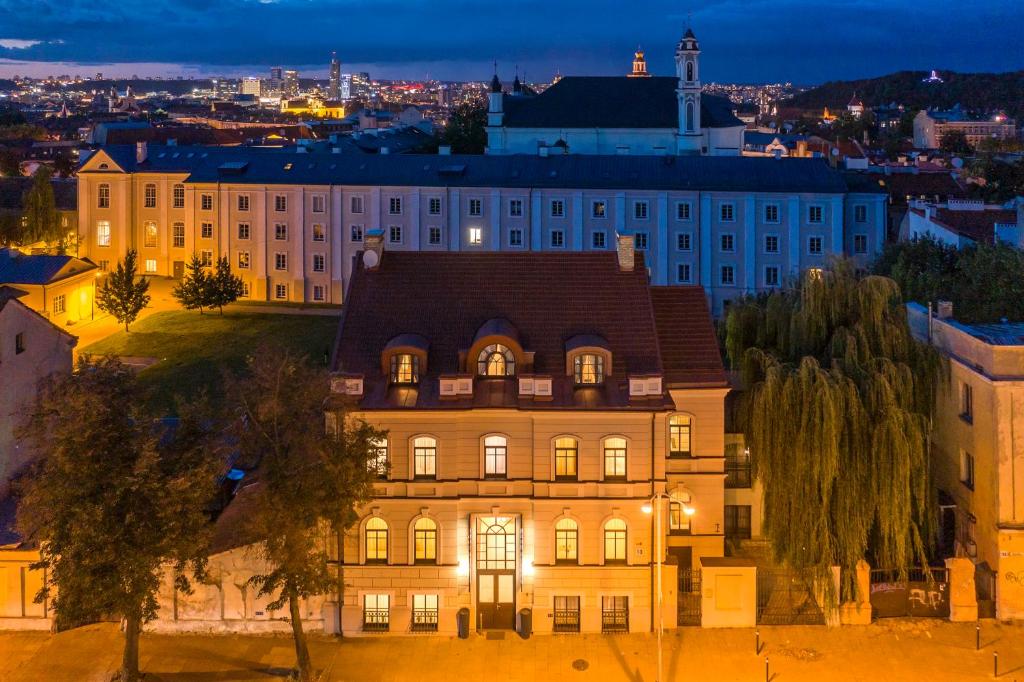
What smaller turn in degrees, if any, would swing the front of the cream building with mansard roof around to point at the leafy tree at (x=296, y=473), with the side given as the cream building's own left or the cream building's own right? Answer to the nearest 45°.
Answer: approximately 45° to the cream building's own right

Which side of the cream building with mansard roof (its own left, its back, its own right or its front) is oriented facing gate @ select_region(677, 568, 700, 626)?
left

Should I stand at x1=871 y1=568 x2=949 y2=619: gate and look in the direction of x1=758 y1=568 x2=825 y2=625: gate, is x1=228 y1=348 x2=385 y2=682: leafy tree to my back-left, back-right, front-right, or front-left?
front-left

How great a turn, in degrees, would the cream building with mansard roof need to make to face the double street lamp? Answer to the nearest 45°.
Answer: approximately 45° to its left

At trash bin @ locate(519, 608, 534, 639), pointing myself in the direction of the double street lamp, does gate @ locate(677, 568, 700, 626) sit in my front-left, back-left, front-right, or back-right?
front-left

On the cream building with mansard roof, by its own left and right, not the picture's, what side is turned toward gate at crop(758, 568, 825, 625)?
left

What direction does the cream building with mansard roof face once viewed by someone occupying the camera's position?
facing the viewer

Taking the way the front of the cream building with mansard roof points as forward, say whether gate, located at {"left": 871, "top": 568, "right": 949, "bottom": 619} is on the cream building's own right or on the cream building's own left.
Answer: on the cream building's own left
